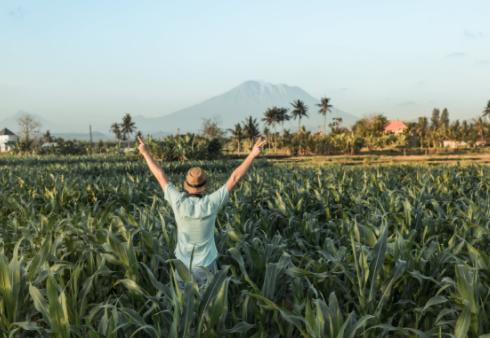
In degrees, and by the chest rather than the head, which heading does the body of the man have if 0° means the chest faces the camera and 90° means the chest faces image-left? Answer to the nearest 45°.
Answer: approximately 180°

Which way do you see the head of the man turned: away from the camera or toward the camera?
away from the camera
